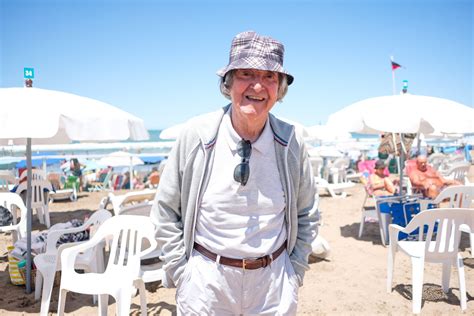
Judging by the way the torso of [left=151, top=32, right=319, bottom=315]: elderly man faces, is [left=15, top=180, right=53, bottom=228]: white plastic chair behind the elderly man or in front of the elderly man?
behind

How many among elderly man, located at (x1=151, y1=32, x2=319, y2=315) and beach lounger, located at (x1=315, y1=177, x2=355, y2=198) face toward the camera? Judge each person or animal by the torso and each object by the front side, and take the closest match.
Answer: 1

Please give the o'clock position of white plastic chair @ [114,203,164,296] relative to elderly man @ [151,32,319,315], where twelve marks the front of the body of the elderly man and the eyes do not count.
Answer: The white plastic chair is roughly at 5 o'clock from the elderly man.

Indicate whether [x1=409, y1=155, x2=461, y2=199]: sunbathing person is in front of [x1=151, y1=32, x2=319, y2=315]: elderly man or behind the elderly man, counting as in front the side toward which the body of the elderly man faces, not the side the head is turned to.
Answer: behind

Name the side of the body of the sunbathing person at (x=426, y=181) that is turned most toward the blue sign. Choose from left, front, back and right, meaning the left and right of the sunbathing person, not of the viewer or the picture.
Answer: right

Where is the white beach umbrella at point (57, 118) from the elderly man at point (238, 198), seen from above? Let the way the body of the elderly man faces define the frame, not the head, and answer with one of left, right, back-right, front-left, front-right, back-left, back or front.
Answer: back-right

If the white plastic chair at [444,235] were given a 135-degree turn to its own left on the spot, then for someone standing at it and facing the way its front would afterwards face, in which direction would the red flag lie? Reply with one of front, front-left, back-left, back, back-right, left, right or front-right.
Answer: back

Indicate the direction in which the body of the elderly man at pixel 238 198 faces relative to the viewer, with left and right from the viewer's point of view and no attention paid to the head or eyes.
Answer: facing the viewer

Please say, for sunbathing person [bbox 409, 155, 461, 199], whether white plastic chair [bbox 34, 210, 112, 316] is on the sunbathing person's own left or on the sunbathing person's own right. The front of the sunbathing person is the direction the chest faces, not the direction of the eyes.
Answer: on the sunbathing person's own right
